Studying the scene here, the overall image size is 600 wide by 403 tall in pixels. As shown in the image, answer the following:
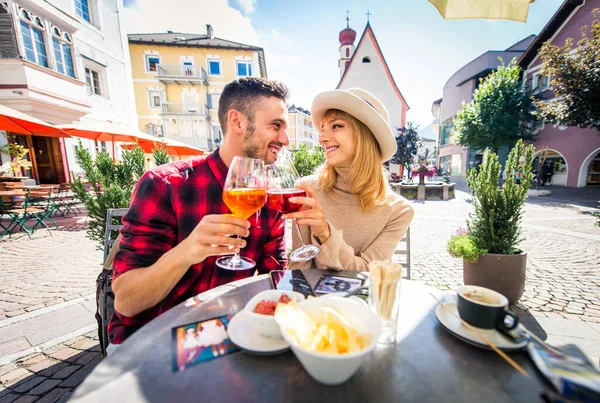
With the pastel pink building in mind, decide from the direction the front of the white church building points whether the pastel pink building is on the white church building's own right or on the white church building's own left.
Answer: on the white church building's own left

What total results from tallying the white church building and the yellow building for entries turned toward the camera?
2

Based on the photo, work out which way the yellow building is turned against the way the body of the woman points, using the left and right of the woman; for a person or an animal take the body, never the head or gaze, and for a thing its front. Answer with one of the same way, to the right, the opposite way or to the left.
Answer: to the left

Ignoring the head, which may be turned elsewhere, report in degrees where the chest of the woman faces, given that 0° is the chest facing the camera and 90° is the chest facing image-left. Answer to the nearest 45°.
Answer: approximately 45°

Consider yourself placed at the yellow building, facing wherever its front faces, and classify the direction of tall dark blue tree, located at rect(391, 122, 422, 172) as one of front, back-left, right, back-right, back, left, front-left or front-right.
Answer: front-left

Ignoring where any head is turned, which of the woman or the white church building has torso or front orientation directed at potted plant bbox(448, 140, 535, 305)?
the white church building

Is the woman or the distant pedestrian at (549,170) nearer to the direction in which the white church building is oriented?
the woman

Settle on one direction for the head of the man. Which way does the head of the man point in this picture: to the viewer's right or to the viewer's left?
to the viewer's right

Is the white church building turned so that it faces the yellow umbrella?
yes

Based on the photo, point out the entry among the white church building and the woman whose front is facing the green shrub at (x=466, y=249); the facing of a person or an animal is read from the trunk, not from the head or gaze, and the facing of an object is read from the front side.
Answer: the white church building

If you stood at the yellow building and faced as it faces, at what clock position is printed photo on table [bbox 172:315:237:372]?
The printed photo on table is roughly at 12 o'clock from the yellow building.
